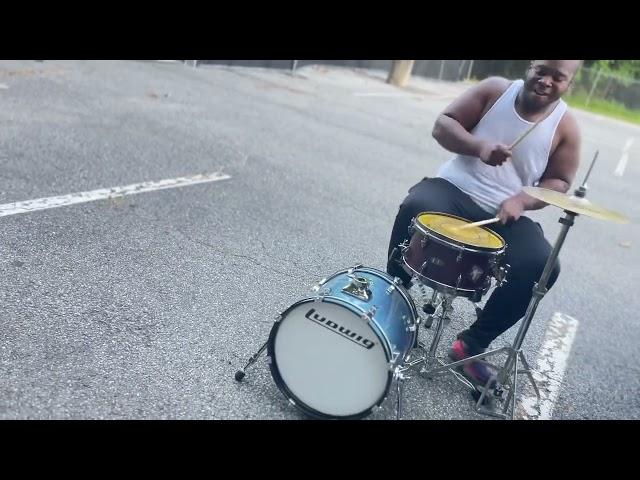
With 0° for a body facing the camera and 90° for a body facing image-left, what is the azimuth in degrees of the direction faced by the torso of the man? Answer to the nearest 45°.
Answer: approximately 0°

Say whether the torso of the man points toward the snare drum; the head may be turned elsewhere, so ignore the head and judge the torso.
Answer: yes

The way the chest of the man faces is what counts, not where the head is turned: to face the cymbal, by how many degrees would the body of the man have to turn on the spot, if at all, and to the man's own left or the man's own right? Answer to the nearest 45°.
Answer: approximately 45° to the man's own left
